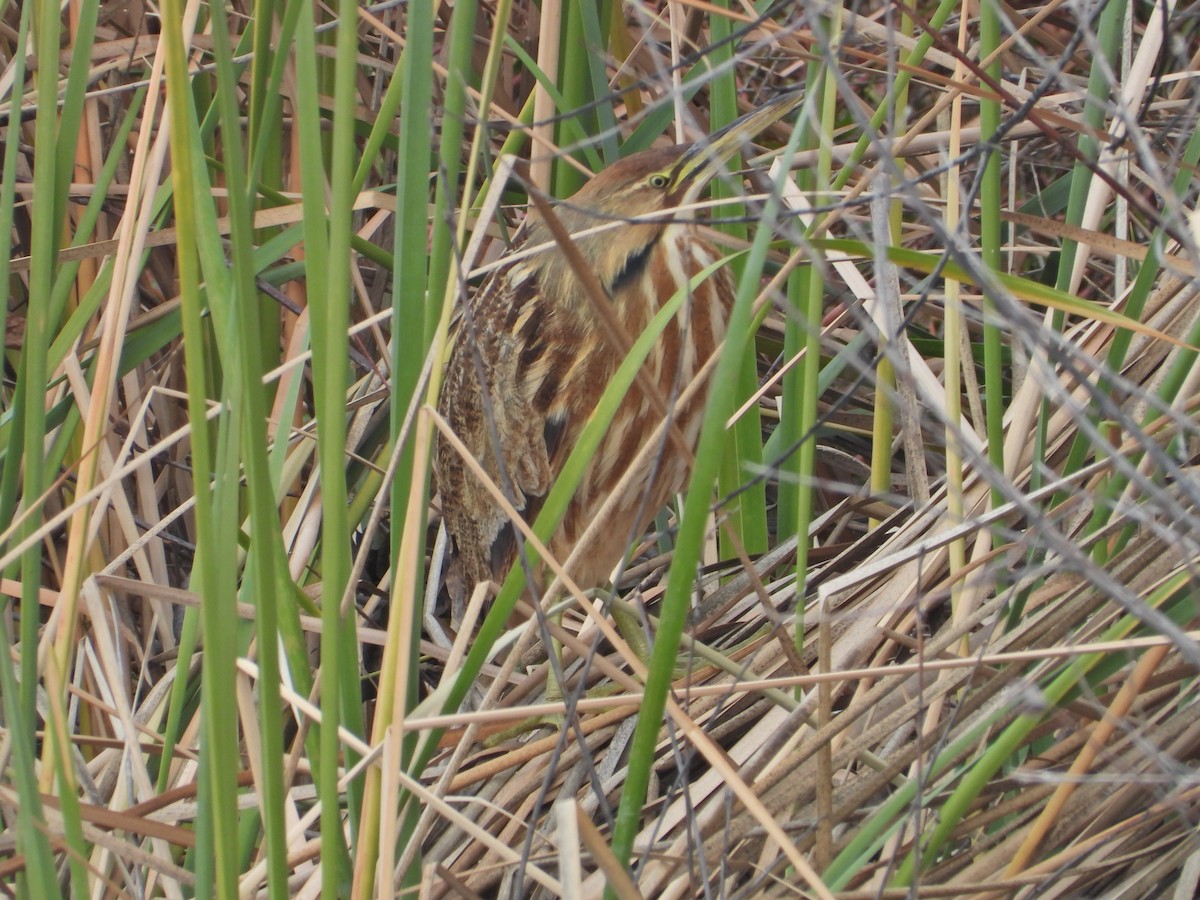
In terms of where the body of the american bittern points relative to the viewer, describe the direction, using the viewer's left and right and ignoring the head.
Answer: facing to the right of the viewer

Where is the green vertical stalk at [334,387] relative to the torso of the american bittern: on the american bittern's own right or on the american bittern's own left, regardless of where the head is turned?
on the american bittern's own right

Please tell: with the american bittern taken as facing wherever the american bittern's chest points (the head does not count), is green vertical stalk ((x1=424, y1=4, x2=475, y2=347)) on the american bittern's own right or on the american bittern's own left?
on the american bittern's own right

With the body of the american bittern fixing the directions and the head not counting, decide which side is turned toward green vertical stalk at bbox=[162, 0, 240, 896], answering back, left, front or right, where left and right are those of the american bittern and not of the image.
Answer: right

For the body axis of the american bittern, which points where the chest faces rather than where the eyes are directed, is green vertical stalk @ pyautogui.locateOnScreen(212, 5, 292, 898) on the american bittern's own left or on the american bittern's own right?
on the american bittern's own right
